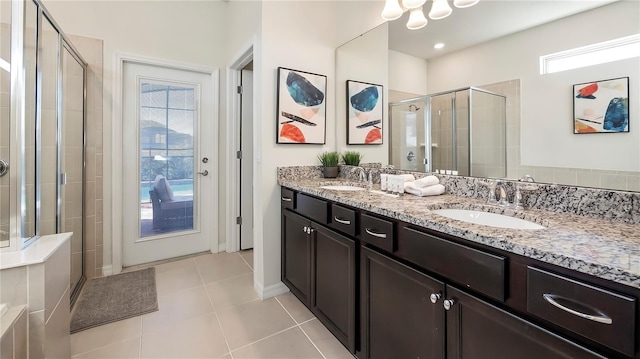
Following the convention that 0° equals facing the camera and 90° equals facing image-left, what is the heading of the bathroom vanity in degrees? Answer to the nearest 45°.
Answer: approximately 45°

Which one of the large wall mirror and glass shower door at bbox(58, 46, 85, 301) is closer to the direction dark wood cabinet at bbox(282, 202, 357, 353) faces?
the glass shower door

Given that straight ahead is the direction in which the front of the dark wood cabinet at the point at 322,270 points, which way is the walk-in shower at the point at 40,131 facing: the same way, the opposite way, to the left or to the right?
the opposite way

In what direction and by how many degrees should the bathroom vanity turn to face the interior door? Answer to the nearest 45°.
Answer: approximately 90° to its right

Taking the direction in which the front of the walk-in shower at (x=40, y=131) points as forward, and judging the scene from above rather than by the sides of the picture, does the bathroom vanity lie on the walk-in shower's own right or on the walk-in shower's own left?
on the walk-in shower's own right
